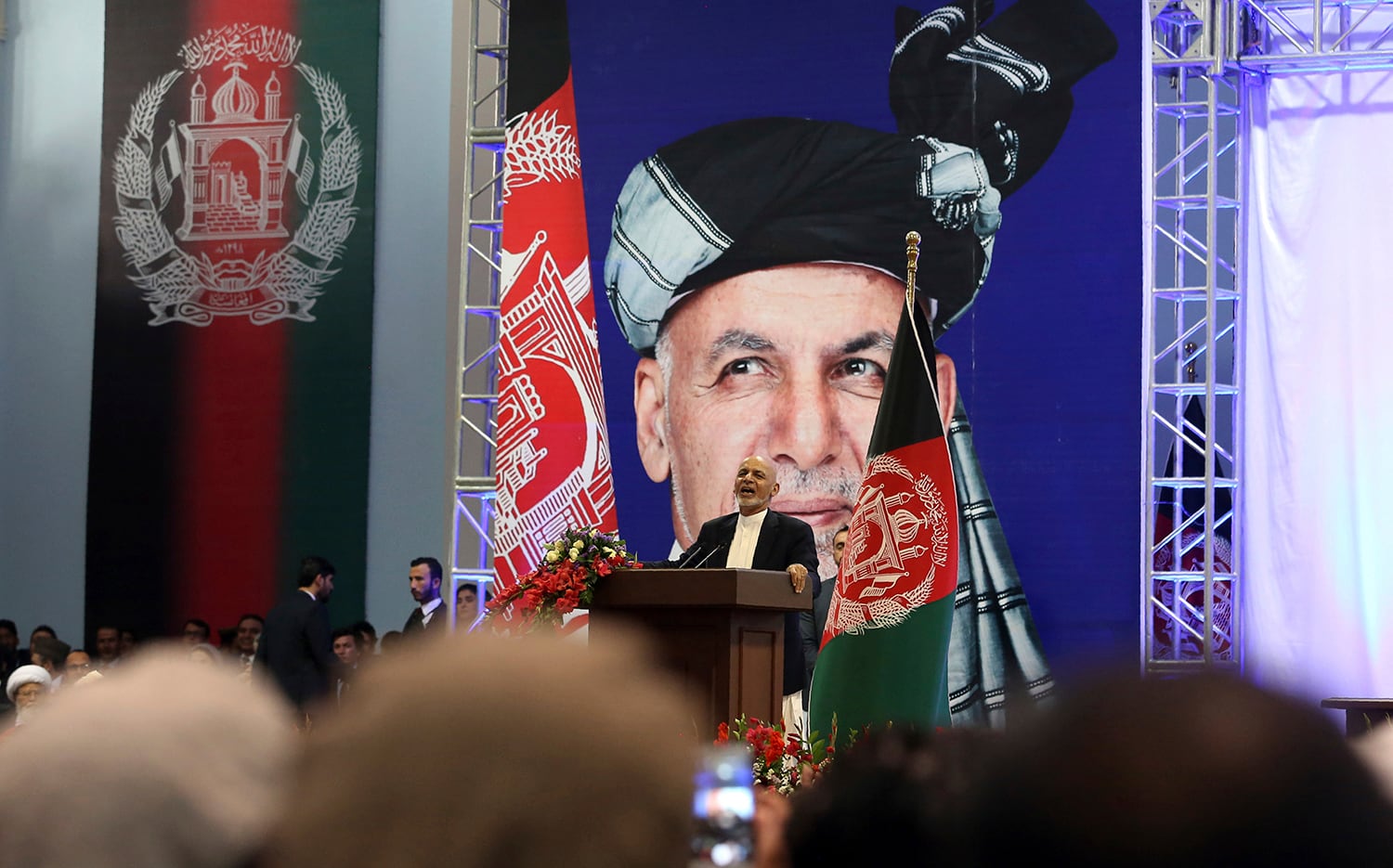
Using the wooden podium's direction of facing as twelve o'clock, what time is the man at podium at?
The man at podium is roughly at 5 o'clock from the wooden podium.

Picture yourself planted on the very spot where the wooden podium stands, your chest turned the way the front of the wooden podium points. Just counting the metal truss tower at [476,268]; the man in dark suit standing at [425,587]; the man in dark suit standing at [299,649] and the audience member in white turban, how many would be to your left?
0

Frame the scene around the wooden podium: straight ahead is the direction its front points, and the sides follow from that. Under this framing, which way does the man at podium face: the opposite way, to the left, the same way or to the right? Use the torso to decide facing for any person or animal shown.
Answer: the same way

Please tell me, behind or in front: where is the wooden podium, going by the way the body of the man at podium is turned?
in front

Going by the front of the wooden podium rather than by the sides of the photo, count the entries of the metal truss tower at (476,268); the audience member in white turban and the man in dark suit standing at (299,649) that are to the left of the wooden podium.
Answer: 0

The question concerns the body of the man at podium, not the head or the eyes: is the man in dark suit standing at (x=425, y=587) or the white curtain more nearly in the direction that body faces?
the man in dark suit standing

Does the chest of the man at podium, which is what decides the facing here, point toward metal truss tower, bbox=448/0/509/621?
no

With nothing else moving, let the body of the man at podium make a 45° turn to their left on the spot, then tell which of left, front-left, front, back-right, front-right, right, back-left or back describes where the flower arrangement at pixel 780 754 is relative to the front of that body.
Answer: front

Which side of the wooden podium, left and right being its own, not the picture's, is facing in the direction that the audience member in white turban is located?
right

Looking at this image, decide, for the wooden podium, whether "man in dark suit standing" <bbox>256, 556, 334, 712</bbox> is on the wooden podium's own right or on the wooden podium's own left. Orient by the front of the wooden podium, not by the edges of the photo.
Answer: on the wooden podium's own right

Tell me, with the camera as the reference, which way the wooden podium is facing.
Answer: facing the viewer and to the left of the viewer

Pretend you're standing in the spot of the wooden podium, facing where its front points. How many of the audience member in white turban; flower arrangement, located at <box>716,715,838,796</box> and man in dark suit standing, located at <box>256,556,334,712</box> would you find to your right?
2

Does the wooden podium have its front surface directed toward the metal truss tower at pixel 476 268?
no

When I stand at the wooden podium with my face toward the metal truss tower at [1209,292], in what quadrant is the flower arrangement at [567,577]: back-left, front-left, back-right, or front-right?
back-left

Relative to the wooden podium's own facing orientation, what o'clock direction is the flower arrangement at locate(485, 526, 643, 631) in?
The flower arrangement is roughly at 2 o'clock from the wooden podium.
